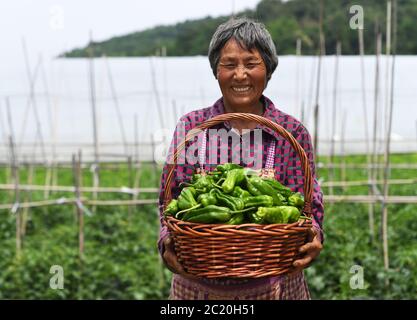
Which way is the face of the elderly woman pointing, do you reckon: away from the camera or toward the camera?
toward the camera

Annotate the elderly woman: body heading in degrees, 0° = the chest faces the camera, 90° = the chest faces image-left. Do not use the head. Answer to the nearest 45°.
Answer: approximately 0°
